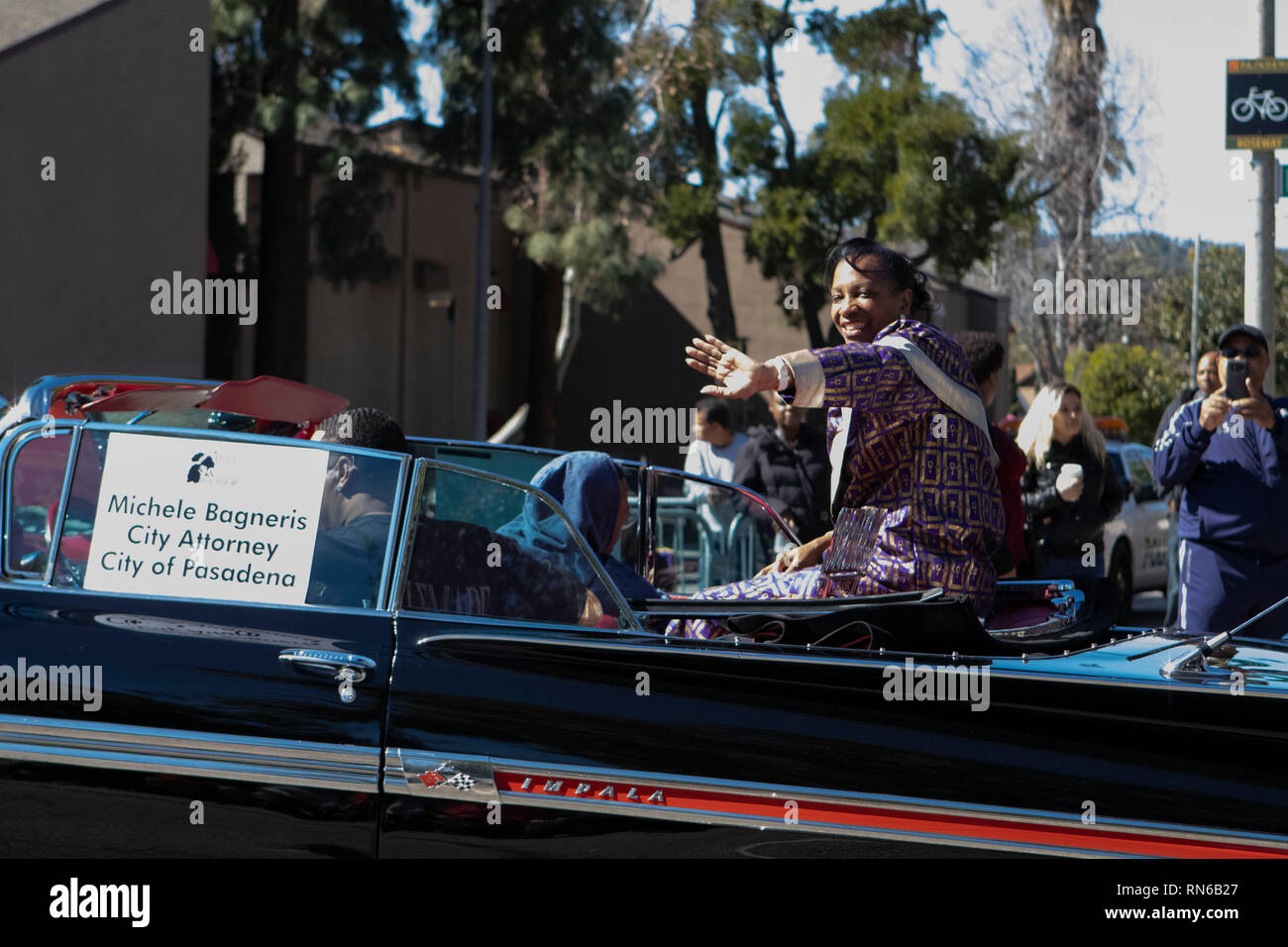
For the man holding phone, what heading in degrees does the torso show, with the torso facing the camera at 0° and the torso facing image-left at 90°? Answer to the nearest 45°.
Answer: approximately 0°

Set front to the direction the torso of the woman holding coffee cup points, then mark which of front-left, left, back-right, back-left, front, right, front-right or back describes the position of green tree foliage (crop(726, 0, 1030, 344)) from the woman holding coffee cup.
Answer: back

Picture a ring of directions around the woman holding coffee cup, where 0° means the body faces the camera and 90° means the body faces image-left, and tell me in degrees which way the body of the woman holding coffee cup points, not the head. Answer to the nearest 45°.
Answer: approximately 0°

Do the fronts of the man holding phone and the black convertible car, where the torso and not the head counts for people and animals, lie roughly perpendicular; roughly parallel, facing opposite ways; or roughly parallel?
roughly perpendicular

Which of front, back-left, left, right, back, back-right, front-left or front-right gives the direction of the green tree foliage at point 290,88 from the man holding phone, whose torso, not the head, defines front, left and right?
back-right

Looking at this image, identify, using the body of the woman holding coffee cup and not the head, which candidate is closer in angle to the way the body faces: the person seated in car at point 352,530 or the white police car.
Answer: the person seated in car

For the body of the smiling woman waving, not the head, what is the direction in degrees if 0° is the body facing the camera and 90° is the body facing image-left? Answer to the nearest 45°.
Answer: approximately 90°

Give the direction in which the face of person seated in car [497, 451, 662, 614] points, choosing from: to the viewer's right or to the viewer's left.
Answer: to the viewer's right
